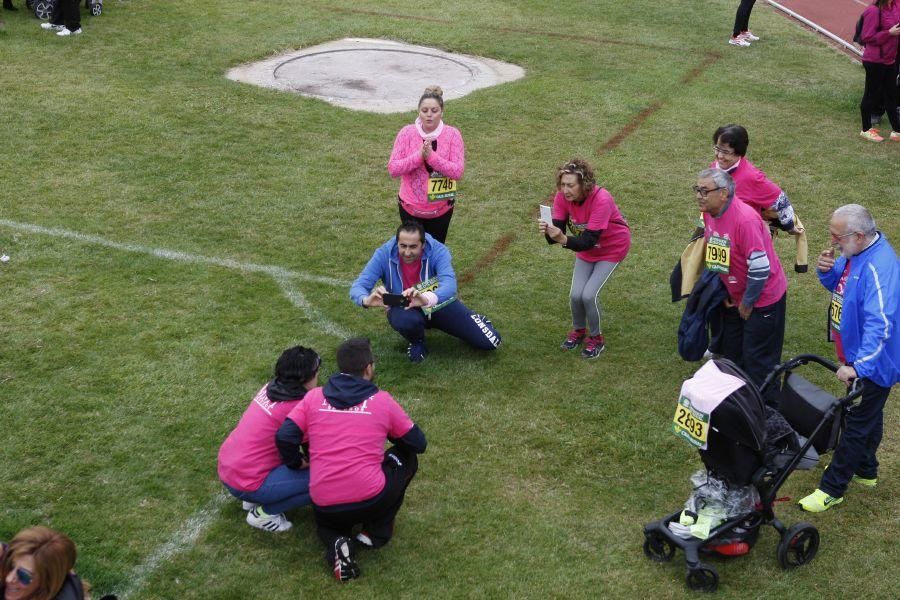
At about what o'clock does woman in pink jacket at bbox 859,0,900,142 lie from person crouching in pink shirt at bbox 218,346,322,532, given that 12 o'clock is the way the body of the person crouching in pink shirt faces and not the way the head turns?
The woman in pink jacket is roughly at 12 o'clock from the person crouching in pink shirt.

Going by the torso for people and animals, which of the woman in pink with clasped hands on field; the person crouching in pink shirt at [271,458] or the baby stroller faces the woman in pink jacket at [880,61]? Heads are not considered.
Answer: the person crouching in pink shirt

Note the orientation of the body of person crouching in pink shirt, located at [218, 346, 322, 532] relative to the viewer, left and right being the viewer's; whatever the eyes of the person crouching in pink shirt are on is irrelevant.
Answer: facing away from the viewer and to the right of the viewer

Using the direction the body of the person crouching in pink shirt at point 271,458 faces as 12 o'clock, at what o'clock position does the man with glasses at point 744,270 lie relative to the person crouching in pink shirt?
The man with glasses is roughly at 1 o'clock from the person crouching in pink shirt.

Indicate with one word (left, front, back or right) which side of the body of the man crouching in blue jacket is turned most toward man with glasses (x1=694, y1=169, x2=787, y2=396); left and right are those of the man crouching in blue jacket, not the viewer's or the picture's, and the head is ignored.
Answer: left

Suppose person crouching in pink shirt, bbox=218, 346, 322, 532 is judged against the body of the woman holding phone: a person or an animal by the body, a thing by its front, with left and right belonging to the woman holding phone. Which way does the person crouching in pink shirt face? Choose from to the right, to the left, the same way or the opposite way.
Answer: the opposite way

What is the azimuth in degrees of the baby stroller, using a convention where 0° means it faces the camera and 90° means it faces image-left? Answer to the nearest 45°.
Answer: approximately 45°

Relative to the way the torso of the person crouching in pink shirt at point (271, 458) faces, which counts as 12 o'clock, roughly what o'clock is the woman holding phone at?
The woman holding phone is roughly at 12 o'clock from the person crouching in pink shirt.

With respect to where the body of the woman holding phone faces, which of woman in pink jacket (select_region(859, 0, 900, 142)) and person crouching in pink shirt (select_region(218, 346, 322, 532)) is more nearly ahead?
the person crouching in pink shirt

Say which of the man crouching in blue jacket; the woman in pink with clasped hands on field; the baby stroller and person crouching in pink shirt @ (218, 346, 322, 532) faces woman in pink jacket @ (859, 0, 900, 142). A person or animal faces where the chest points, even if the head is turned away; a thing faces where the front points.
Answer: the person crouching in pink shirt

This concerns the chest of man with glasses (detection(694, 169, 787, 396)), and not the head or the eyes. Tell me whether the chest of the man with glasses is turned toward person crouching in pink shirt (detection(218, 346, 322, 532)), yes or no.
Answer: yes
